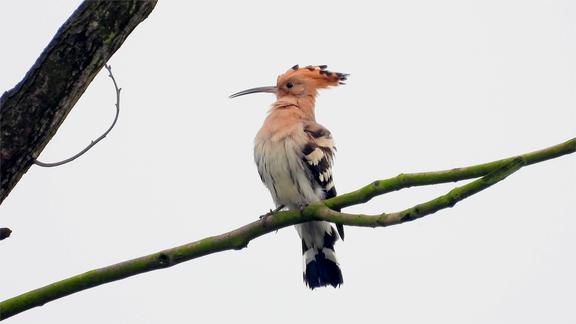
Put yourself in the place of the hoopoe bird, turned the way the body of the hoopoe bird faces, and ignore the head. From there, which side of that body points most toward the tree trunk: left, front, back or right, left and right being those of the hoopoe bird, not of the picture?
front
